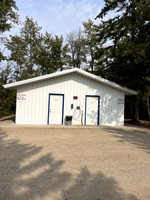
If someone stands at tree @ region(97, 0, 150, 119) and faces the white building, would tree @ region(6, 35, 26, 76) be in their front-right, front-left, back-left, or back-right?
front-right

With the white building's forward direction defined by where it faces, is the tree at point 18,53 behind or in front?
behind

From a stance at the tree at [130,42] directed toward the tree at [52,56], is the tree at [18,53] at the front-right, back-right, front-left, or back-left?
front-left

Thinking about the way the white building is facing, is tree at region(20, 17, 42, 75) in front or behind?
behind

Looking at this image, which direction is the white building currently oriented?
toward the camera

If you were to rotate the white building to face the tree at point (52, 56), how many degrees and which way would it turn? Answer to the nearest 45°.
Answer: approximately 180°
